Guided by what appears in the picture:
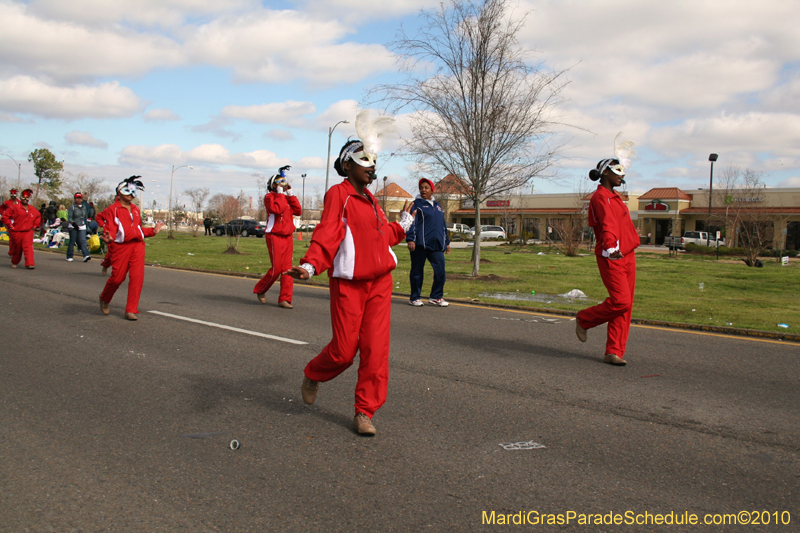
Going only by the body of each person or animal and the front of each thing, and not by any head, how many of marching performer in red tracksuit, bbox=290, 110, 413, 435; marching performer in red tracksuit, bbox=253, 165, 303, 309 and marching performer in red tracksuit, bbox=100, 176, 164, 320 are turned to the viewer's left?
0

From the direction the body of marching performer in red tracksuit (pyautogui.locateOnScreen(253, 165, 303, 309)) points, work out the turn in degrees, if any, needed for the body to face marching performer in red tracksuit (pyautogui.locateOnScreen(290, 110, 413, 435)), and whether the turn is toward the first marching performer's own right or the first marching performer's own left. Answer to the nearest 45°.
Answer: approximately 45° to the first marching performer's own right

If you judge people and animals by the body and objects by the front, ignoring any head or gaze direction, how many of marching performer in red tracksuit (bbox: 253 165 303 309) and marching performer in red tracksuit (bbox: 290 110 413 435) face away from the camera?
0

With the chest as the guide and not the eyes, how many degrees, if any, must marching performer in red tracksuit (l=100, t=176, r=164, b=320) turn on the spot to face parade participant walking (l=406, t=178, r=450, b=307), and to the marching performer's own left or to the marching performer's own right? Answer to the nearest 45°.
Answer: approximately 45° to the marching performer's own left

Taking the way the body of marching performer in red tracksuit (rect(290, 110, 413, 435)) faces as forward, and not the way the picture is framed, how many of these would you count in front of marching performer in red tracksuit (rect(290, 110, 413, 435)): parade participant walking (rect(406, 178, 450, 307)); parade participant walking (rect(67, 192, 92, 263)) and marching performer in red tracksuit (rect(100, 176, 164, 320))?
0

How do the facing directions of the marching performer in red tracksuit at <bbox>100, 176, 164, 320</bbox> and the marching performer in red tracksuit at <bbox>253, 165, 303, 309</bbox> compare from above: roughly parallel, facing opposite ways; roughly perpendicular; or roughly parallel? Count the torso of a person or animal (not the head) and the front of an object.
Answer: roughly parallel

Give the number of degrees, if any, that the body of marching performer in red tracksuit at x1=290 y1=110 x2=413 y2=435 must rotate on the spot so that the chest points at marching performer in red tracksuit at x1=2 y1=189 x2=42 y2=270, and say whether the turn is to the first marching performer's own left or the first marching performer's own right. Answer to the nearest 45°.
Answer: approximately 180°

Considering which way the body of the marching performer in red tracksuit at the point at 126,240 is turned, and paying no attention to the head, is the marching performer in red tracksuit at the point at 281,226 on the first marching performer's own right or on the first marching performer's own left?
on the first marching performer's own left

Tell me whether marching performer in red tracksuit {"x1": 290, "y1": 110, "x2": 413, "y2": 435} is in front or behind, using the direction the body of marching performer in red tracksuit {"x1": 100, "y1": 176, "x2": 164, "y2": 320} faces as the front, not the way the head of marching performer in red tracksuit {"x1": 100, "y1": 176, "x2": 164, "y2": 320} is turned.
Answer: in front

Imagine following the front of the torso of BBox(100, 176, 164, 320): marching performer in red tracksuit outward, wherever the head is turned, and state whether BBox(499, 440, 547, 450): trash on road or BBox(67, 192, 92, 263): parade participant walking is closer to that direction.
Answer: the trash on road

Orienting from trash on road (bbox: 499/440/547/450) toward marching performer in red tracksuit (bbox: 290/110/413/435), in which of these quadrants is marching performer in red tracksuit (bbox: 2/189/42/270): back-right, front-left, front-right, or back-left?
front-right

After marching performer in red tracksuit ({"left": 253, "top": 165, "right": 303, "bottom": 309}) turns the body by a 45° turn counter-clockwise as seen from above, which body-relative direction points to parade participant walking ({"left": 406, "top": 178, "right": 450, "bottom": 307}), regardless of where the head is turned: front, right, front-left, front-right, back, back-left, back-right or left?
front

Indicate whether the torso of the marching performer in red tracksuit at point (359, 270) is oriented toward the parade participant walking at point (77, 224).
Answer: no

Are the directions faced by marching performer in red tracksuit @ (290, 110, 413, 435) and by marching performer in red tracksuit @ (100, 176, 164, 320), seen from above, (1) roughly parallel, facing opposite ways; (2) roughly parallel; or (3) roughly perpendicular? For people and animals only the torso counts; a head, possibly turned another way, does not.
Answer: roughly parallel

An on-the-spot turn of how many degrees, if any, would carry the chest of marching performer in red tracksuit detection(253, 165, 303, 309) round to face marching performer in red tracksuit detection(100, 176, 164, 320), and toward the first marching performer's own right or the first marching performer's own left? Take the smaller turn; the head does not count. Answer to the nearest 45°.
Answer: approximately 90° to the first marching performer's own right

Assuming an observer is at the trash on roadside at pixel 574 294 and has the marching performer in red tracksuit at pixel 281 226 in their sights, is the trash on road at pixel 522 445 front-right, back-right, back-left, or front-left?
front-left
